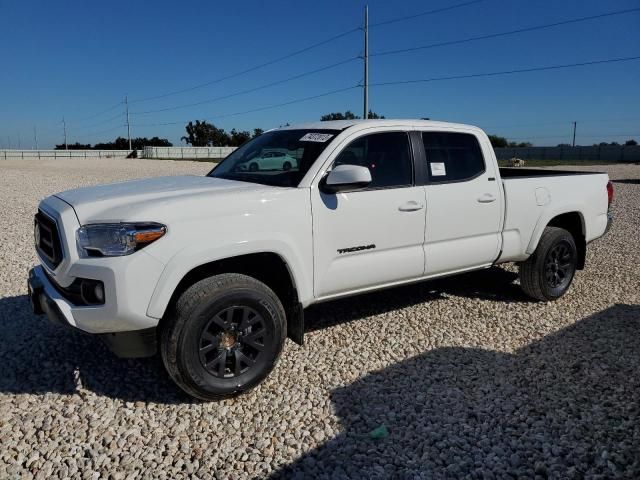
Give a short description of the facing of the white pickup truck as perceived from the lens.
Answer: facing the viewer and to the left of the viewer
